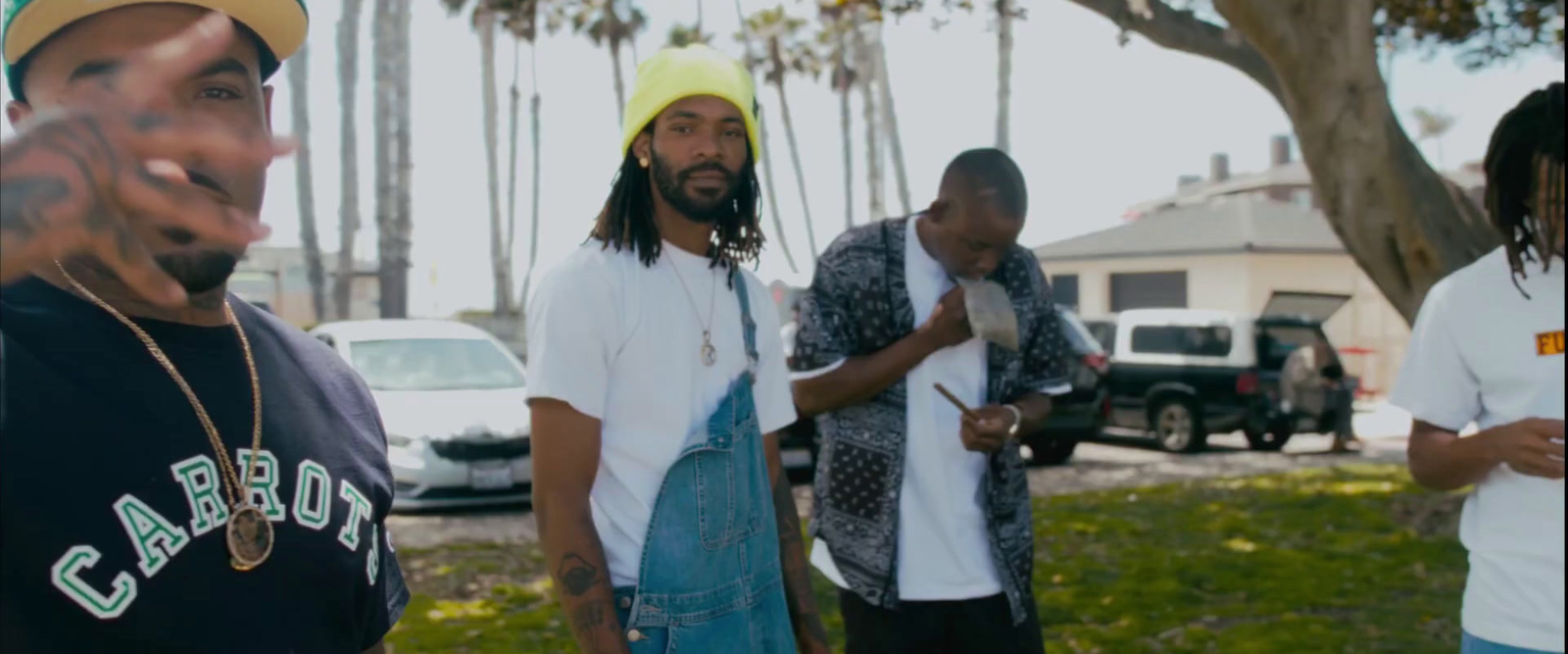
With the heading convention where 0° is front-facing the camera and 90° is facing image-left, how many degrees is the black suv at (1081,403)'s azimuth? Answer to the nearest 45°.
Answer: approximately 135°

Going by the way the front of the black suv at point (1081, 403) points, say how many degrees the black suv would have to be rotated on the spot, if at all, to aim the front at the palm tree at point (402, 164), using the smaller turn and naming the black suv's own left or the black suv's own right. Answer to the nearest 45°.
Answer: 0° — it already faces it

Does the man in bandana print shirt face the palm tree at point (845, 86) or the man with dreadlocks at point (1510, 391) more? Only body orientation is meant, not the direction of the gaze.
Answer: the man with dreadlocks

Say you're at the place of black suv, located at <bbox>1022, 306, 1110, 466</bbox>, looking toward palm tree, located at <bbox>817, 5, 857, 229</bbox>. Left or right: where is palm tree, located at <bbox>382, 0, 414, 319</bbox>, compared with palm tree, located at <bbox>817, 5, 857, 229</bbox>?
left

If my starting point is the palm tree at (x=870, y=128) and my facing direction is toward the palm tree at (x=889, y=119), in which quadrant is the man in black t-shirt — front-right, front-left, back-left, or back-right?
back-right

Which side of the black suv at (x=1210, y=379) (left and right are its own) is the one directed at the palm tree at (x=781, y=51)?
front

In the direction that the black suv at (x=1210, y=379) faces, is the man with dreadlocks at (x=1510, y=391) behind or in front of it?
behind

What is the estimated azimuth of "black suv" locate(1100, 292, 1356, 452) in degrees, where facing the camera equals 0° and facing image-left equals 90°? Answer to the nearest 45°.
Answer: approximately 135°

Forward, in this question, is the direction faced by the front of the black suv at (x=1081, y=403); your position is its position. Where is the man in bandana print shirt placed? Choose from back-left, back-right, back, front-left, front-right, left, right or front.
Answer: back-left

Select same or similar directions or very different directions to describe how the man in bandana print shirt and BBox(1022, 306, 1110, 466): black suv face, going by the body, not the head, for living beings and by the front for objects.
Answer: very different directions
